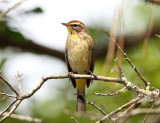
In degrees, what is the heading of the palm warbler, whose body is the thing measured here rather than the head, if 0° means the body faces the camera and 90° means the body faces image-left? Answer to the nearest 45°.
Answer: approximately 0°
